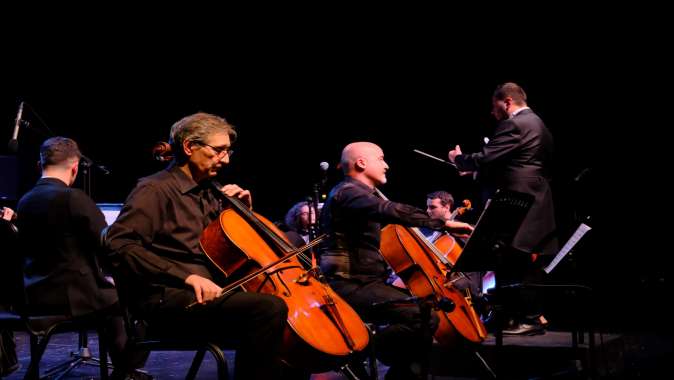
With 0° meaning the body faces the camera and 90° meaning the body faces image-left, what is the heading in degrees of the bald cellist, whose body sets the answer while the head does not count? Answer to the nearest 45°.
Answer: approximately 270°

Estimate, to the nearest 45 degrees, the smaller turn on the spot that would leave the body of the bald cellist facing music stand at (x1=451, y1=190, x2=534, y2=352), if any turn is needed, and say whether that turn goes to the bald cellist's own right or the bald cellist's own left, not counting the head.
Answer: approximately 45° to the bald cellist's own right

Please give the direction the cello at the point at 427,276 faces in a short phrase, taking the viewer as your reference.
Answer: facing the viewer and to the right of the viewer

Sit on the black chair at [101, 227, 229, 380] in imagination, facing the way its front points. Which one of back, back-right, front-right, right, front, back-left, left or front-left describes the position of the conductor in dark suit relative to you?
front-left

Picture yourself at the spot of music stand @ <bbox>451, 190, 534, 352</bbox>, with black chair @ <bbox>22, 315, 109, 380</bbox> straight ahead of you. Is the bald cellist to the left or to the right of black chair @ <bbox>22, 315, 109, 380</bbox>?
right

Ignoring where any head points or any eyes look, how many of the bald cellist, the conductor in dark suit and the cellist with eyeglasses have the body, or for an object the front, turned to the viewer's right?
2

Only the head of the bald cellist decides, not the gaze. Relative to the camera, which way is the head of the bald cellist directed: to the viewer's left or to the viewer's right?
to the viewer's right

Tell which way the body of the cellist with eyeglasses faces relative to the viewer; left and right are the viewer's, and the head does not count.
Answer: facing to the right of the viewer

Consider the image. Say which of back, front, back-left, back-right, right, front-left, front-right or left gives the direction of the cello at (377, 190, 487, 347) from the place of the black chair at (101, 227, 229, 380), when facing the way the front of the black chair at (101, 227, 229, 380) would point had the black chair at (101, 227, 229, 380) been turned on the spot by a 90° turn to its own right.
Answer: back-left

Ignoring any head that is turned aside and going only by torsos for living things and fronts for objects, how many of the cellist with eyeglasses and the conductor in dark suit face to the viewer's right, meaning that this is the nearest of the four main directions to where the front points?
1

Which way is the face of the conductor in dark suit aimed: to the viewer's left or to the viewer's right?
to the viewer's left

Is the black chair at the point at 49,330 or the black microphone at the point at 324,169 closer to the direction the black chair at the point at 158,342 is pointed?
the black microphone

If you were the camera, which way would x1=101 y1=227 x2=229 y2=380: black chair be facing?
facing to the right of the viewer

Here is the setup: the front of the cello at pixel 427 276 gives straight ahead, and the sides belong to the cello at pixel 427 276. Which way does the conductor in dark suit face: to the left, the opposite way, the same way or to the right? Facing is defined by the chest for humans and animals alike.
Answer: the opposite way
